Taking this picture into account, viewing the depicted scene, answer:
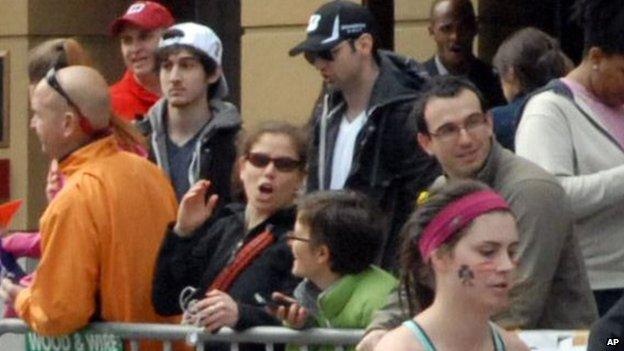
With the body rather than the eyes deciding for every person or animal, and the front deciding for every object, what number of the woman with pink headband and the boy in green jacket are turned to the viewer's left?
1

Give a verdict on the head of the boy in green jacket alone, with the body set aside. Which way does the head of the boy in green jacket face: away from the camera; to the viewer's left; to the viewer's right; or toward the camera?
to the viewer's left

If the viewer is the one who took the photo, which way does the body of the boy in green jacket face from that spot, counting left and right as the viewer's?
facing to the left of the viewer
